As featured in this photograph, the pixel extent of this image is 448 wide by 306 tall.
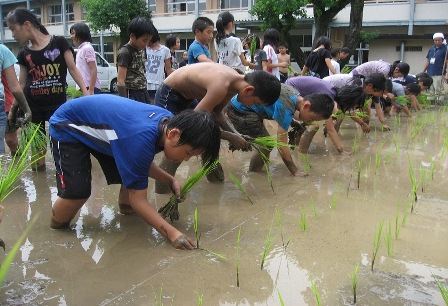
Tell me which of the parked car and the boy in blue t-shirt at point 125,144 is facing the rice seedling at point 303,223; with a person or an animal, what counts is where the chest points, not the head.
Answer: the boy in blue t-shirt

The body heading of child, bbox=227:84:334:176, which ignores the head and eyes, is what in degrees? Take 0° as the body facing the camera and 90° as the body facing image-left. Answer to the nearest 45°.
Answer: approximately 270°

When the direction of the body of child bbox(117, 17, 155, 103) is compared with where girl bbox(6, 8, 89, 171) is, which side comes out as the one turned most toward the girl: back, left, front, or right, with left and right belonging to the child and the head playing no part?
right

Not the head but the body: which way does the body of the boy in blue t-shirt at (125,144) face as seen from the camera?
to the viewer's right

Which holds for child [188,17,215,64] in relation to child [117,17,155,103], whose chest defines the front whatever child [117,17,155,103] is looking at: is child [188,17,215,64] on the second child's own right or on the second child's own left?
on the second child's own left

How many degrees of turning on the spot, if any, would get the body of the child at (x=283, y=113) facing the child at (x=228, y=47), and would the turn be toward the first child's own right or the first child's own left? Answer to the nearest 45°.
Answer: approximately 90° to the first child's own left
